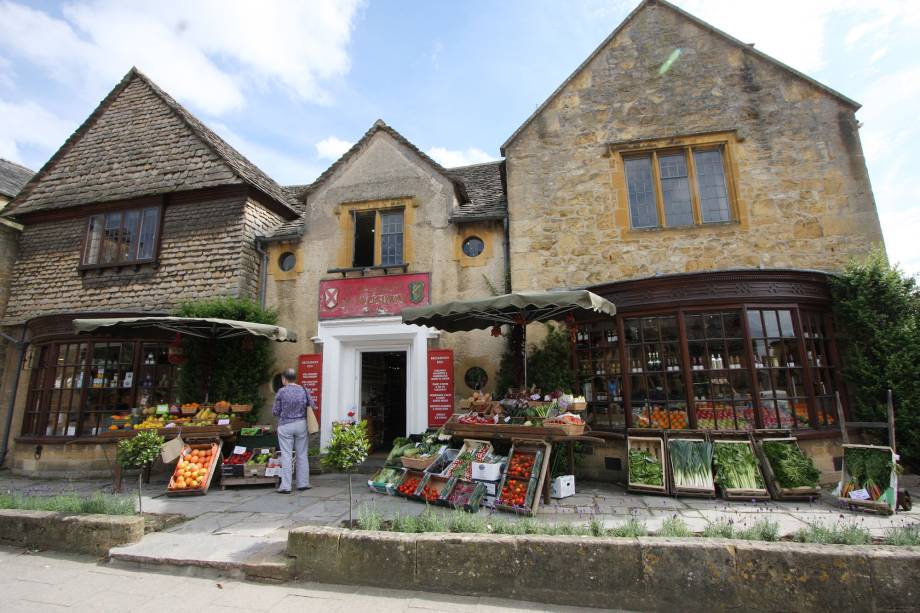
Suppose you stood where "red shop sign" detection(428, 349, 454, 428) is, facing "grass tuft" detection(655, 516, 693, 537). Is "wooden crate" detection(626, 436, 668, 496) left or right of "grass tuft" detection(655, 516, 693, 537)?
left

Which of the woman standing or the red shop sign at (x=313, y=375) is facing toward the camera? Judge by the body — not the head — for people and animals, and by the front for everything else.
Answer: the red shop sign

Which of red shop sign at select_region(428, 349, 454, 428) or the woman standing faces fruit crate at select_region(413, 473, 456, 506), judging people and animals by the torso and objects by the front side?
the red shop sign

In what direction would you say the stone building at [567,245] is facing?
toward the camera

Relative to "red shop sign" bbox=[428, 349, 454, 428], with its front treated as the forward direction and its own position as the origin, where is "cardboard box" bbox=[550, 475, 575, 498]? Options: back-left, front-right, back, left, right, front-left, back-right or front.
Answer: front-left

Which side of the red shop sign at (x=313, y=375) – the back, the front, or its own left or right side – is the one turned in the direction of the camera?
front

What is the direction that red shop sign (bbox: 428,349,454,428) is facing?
toward the camera

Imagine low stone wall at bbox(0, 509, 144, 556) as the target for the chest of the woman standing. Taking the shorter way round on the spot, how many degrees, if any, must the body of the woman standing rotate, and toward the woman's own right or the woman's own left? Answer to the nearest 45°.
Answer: approximately 135° to the woman's own left

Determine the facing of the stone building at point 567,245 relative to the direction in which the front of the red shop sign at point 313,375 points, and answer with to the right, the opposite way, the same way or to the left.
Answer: the same way

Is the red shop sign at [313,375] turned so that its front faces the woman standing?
yes

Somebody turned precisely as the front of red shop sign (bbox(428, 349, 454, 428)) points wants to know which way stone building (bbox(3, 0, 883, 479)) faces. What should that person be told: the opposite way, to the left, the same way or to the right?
the same way

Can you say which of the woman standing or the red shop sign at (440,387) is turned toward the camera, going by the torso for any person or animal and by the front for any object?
the red shop sign

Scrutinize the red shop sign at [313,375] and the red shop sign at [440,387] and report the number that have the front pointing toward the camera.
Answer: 2

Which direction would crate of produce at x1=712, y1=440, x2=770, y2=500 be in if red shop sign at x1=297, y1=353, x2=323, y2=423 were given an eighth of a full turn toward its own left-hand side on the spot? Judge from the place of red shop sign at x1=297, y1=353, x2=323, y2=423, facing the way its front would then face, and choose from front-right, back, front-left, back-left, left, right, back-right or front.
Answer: front
